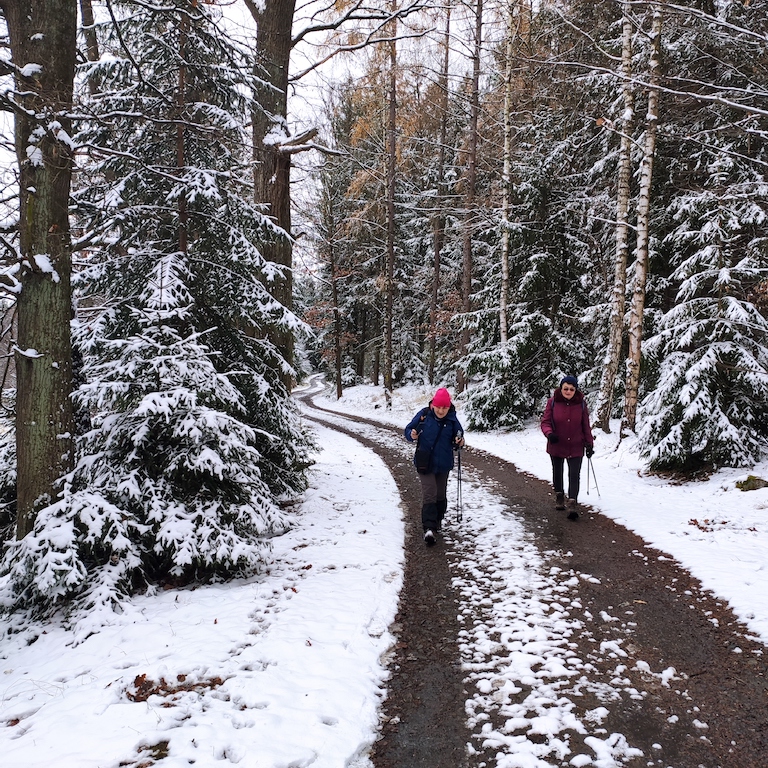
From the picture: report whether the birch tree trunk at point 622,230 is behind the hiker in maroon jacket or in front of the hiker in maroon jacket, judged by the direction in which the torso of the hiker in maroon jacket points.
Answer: behind

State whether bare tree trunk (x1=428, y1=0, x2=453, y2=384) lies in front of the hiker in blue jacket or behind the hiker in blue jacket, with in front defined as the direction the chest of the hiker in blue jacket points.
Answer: behind

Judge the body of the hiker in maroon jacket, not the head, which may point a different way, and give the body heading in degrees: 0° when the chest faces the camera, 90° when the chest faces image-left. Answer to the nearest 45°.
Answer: approximately 0°

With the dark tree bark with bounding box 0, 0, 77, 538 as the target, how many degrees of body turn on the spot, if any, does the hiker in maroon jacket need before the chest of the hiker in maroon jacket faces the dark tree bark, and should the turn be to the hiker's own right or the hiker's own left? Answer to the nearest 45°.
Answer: approximately 45° to the hiker's own right

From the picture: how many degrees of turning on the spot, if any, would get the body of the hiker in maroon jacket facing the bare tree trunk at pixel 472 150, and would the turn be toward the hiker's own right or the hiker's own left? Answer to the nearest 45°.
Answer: approximately 180°

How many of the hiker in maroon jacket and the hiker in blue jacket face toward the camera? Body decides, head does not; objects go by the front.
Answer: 2

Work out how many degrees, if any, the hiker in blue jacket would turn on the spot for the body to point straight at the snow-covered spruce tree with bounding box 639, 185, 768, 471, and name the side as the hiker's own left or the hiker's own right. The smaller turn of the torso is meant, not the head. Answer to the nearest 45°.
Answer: approximately 135° to the hiker's own left

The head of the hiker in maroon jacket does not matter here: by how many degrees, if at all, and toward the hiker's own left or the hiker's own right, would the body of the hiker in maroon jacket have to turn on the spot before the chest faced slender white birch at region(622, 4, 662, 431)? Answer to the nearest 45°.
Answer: approximately 180°

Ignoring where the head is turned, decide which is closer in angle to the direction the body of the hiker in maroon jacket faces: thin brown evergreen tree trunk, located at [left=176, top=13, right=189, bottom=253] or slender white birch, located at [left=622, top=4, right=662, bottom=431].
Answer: the thin brown evergreen tree trunk
